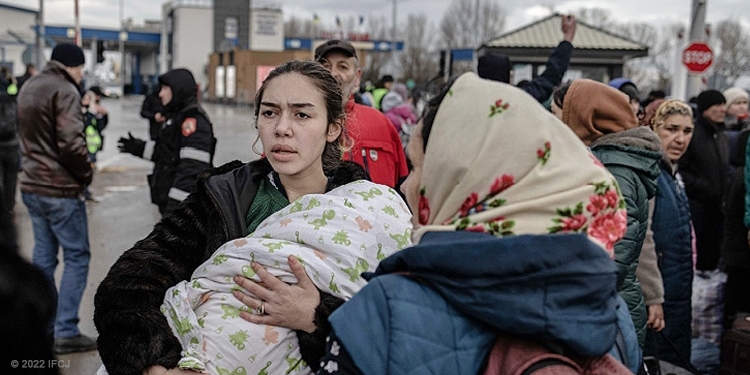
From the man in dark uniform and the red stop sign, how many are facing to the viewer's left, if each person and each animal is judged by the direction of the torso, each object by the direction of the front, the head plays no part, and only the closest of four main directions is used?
1

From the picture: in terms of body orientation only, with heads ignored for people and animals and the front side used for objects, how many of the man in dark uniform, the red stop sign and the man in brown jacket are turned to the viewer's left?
1

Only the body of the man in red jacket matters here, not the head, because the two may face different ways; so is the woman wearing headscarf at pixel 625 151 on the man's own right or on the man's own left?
on the man's own left

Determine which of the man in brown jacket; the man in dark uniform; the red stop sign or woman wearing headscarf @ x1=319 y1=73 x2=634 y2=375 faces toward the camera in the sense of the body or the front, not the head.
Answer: the red stop sign

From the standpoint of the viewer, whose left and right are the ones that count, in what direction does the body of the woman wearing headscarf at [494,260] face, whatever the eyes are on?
facing away from the viewer and to the left of the viewer

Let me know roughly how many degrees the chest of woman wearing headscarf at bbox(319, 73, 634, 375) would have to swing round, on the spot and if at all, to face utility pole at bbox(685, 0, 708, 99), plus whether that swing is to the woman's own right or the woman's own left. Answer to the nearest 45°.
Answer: approximately 45° to the woman's own right

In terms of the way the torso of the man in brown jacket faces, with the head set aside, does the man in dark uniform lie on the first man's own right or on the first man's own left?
on the first man's own right

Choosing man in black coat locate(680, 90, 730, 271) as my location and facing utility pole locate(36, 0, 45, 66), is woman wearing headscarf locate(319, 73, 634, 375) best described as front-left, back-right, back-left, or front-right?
back-left

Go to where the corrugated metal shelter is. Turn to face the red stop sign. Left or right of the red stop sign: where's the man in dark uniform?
right

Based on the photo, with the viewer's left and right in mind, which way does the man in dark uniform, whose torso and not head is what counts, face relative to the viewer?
facing to the left of the viewer

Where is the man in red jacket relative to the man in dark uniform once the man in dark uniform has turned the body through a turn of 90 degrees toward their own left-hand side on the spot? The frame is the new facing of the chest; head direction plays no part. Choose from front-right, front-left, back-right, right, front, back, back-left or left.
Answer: front-left

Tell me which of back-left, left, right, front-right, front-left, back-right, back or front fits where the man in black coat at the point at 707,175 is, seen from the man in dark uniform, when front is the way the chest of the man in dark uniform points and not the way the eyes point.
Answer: back

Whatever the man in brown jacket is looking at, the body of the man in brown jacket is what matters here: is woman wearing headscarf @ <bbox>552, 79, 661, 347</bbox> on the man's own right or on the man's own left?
on the man's own right

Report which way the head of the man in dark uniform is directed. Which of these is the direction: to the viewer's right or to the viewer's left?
to the viewer's left
